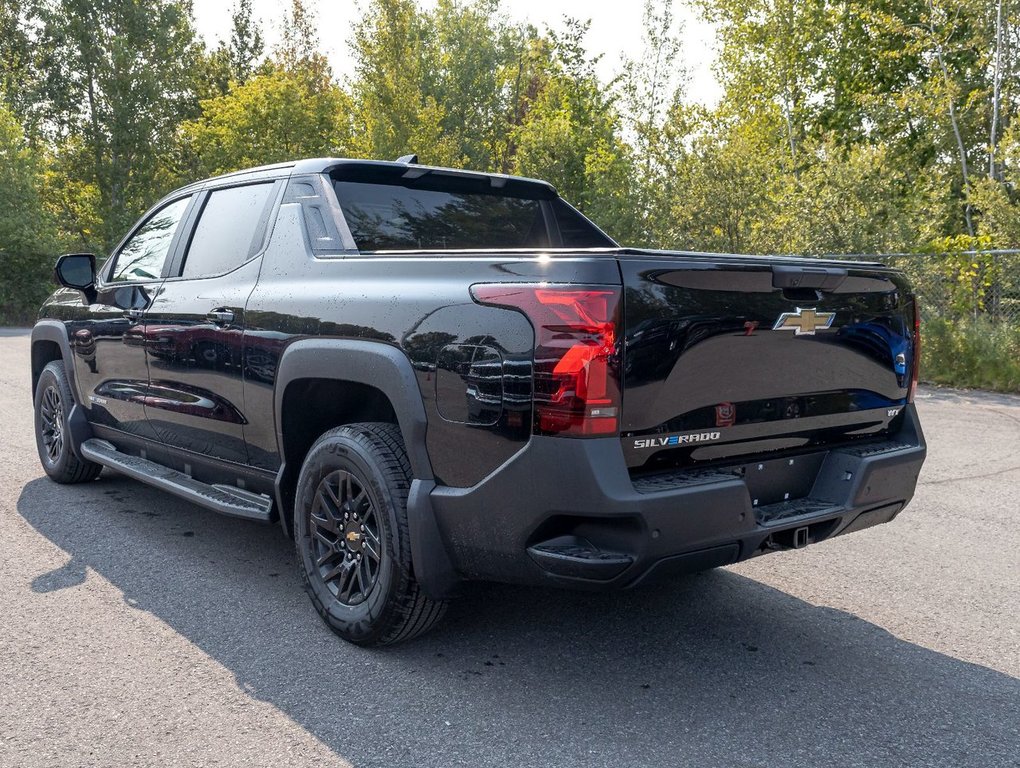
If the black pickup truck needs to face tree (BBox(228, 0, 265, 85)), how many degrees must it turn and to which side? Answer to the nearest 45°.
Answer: approximately 45° to its right

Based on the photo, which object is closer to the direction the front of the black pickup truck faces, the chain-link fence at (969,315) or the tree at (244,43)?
the tree

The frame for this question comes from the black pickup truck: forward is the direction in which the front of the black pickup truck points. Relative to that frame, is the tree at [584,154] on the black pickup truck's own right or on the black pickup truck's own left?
on the black pickup truck's own right

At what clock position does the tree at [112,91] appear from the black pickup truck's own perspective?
The tree is roughly at 1 o'clock from the black pickup truck.

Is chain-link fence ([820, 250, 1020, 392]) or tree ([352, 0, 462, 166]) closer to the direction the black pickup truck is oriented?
the tree

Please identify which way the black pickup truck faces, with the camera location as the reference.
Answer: facing away from the viewer and to the left of the viewer

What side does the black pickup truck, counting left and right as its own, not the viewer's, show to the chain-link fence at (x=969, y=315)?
right
